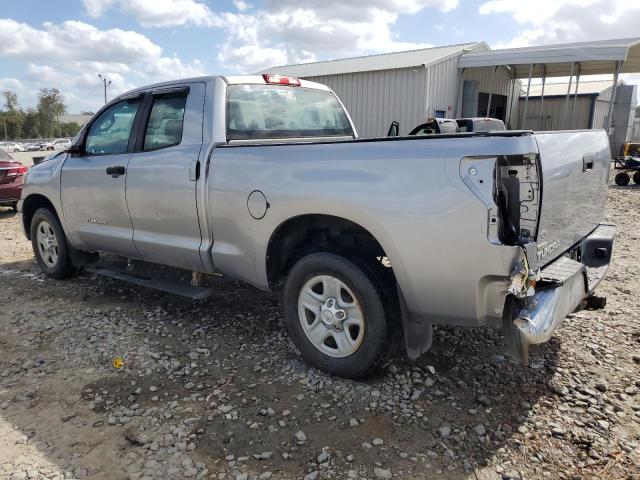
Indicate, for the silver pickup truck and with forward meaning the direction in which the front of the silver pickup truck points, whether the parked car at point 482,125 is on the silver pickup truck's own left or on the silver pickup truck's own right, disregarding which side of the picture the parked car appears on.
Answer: on the silver pickup truck's own right

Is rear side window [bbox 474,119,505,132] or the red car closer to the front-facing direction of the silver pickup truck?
the red car

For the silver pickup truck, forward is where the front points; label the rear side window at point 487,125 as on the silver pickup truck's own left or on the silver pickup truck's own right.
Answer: on the silver pickup truck's own right

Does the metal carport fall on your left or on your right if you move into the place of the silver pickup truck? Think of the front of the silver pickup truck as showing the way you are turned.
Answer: on your right

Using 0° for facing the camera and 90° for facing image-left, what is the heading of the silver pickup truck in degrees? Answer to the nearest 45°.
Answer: approximately 135°

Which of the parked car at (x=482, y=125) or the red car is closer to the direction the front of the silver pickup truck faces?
the red car

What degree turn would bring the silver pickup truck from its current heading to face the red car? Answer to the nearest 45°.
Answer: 0° — it already faces it

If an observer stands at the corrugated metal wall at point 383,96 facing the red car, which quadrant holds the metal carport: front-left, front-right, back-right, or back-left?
back-left
